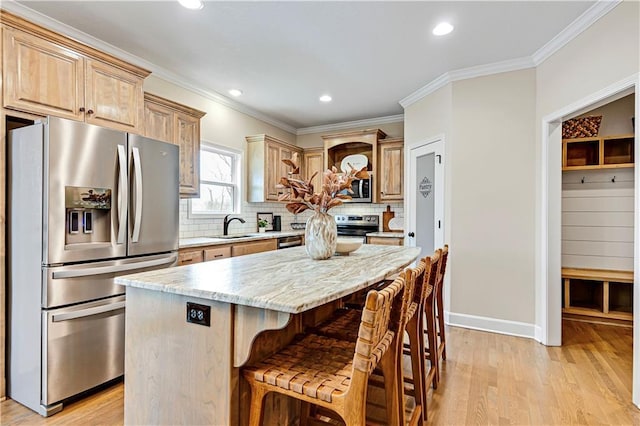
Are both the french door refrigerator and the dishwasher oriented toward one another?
no

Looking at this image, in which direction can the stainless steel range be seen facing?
toward the camera

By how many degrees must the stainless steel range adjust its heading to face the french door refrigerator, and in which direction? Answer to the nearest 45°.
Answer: approximately 45° to its right

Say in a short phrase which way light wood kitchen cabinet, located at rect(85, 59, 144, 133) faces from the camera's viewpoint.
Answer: facing the viewer and to the right of the viewer

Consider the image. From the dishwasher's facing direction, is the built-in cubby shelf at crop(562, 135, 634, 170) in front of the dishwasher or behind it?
in front

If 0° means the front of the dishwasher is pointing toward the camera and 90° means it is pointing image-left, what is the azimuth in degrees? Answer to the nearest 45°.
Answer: approximately 315°

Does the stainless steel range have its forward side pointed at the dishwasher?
no

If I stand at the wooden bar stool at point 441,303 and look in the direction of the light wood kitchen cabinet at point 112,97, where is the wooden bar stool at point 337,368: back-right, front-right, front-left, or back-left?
front-left

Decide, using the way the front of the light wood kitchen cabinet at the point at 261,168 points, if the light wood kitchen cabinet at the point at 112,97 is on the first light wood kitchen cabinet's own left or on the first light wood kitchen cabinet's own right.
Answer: on the first light wood kitchen cabinet's own right

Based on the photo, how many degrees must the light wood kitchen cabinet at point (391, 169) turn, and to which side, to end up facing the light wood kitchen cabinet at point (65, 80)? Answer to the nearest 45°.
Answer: approximately 45° to its right

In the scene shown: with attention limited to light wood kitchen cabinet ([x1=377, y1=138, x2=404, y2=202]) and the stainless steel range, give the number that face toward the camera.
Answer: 2

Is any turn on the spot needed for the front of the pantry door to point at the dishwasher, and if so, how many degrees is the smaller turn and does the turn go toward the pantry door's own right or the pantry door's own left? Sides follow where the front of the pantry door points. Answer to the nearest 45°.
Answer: approximately 45° to the pantry door's own right

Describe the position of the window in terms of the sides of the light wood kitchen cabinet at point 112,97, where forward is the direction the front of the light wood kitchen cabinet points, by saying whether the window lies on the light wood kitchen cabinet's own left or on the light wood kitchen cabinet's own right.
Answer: on the light wood kitchen cabinet's own left

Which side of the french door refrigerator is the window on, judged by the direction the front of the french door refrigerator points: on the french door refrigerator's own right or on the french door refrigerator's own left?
on the french door refrigerator's own left

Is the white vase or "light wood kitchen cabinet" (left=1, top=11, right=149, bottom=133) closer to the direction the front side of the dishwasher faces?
the white vase

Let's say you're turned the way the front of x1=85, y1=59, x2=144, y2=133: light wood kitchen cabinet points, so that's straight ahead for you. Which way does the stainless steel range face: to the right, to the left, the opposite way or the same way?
to the right

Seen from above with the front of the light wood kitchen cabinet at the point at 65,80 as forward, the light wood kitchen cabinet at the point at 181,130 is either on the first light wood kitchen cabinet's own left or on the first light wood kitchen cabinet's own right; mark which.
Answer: on the first light wood kitchen cabinet's own left

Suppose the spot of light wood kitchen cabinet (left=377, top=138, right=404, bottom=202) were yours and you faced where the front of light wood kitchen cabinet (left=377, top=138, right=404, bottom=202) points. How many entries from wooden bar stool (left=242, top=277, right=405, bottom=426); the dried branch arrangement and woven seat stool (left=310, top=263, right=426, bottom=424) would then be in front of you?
3

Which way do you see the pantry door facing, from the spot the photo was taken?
facing the viewer and to the left of the viewer

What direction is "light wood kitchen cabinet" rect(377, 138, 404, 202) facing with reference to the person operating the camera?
facing the viewer

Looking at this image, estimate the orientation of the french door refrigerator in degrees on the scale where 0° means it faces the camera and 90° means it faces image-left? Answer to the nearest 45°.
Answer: approximately 315°
